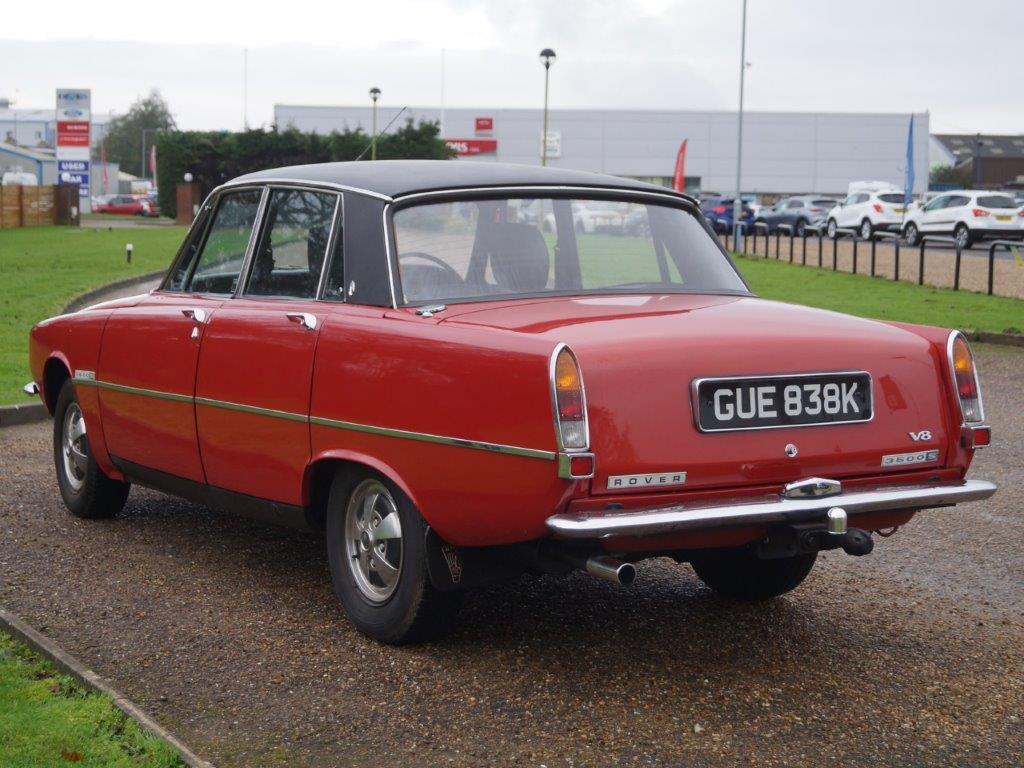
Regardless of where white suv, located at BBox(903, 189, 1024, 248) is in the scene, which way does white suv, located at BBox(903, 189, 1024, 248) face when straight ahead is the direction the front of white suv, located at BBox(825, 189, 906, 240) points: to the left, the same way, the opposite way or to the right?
the same way

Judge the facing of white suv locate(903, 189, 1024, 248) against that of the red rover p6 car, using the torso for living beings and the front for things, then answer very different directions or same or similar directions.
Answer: same or similar directions

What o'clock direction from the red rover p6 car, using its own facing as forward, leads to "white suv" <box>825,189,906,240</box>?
The white suv is roughly at 2 o'clock from the red rover p6 car.

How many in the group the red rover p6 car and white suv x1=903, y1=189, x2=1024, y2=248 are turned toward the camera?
0

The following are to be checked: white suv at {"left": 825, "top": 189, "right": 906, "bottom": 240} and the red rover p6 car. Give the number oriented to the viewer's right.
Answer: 0

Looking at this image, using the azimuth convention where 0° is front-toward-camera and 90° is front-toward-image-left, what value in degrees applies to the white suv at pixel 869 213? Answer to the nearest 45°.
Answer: approximately 135°

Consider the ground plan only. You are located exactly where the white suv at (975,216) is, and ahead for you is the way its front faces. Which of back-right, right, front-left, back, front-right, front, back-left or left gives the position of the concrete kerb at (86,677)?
back-left

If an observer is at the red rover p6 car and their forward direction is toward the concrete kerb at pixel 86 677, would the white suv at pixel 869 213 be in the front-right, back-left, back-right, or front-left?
back-right

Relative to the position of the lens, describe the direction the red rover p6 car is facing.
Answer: facing away from the viewer and to the left of the viewer

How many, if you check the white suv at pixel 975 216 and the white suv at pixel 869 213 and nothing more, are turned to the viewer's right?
0

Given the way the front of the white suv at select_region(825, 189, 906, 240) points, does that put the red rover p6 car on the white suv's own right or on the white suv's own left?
on the white suv's own left

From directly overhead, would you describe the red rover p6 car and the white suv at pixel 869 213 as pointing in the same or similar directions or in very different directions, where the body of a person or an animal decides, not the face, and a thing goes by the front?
same or similar directions

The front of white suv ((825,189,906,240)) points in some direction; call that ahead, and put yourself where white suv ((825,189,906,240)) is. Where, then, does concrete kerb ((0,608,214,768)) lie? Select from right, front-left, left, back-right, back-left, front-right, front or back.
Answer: back-left

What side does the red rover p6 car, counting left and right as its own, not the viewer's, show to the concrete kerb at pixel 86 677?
left
